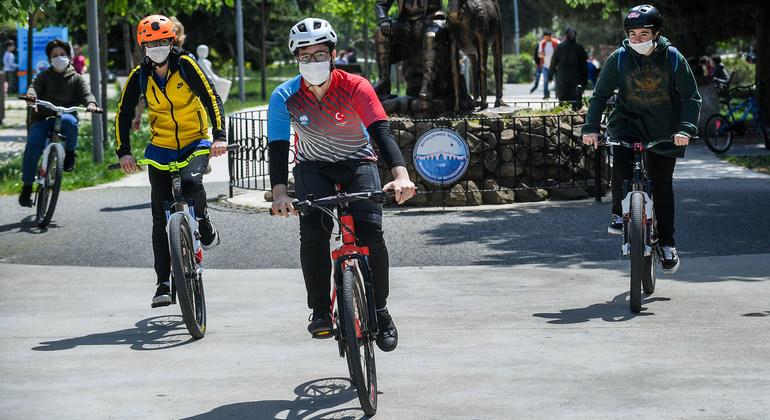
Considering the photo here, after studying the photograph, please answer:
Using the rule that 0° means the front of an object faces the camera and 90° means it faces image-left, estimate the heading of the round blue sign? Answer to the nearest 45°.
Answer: approximately 0°

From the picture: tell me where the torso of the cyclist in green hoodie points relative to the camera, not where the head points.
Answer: toward the camera

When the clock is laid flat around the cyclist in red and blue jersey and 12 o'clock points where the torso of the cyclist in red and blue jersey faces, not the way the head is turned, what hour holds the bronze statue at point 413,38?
The bronze statue is roughly at 6 o'clock from the cyclist in red and blue jersey.

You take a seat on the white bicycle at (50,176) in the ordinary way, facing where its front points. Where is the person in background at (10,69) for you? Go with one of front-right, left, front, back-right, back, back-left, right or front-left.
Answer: back

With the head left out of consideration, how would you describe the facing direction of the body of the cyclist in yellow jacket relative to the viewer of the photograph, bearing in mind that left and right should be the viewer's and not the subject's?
facing the viewer

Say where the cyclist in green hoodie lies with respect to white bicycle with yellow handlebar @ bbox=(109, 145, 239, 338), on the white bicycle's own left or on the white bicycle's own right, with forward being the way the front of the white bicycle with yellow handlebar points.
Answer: on the white bicycle's own left

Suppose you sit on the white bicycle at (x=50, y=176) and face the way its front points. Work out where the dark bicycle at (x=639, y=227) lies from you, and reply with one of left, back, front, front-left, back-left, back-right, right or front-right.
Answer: front-left

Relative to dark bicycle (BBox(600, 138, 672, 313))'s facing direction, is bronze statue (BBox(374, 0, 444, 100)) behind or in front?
behind

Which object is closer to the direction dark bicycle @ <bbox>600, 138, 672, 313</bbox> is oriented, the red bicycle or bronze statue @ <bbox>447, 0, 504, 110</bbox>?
the red bicycle

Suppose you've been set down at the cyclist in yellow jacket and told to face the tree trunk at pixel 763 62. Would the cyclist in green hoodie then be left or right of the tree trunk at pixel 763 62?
right

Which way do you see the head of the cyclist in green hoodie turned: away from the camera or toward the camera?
toward the camera

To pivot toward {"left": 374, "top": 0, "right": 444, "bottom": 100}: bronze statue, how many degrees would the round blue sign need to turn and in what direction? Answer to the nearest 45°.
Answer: approximately 180°

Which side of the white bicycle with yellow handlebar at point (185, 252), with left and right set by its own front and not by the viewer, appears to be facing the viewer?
front

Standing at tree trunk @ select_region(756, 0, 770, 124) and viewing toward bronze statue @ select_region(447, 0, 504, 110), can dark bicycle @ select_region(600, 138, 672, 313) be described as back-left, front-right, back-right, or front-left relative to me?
front-left

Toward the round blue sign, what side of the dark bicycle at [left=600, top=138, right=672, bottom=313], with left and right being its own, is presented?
back

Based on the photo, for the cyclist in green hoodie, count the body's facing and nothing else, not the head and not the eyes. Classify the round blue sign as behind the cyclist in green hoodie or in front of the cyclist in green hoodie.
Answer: behind

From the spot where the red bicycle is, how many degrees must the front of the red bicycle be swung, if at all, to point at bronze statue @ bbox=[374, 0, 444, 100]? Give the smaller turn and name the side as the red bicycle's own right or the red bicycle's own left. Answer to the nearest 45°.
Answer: approximately 180°

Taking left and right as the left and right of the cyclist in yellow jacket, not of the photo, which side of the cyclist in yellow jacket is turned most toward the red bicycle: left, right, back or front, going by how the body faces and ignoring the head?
front

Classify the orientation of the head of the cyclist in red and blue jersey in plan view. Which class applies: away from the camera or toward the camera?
toward the camera
